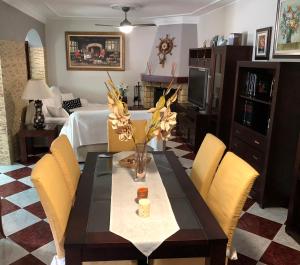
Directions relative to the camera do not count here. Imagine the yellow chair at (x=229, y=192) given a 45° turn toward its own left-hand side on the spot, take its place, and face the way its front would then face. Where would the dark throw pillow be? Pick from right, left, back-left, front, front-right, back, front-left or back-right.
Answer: back-right

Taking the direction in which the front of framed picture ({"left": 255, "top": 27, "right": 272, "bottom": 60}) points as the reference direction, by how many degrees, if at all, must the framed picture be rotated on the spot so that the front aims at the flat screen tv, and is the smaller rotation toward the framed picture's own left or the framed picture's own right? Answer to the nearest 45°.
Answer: approximately 90° to the framed picture's own right

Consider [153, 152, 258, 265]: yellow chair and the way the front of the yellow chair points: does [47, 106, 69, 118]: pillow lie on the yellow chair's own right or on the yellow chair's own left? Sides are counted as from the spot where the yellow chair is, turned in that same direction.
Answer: on the yellow chair's own right

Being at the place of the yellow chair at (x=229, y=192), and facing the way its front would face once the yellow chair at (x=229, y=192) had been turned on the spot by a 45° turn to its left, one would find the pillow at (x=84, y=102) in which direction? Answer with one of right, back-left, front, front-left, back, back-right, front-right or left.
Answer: back-right

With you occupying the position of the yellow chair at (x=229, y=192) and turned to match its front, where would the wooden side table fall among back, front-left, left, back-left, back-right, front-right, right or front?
right

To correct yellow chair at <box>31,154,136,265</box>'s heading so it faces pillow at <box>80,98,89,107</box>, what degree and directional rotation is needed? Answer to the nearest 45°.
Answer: approximately 135° to its left

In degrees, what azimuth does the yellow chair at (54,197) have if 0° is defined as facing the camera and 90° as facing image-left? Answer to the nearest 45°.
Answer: approximately 315°
